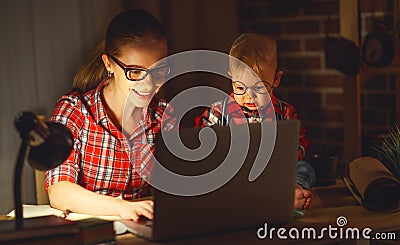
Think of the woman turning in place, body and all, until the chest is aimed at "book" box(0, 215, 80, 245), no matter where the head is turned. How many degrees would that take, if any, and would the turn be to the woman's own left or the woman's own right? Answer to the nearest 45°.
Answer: approximately 45° to the woman's own right

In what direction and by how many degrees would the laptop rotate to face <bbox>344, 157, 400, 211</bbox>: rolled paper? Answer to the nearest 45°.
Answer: approximately 90° to its right

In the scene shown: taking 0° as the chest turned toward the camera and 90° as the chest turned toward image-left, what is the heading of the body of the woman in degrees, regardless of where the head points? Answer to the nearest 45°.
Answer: approximately 315°

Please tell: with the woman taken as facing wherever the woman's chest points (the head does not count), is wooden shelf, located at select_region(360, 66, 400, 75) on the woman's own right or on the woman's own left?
on the woman's own left

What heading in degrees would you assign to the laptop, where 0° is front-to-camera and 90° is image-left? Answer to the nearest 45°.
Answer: approximately 135°

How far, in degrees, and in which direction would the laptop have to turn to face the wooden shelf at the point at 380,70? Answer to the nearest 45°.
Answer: approximately 90° to its right

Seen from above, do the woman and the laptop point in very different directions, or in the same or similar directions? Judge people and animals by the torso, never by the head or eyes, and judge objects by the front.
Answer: very different directions

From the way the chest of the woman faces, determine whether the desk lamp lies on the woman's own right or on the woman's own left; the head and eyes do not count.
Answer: on the woman's own right

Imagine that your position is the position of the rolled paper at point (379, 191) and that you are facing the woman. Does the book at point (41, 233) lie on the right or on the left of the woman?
left

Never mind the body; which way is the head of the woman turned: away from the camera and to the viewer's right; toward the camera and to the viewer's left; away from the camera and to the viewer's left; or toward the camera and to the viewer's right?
toward the camera and to the viewer's right
